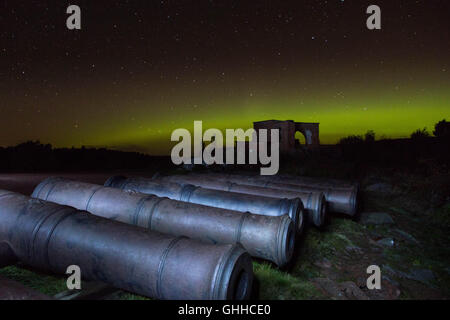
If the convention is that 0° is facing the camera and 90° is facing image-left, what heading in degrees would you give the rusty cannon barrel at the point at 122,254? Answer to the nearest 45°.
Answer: approximately 315°

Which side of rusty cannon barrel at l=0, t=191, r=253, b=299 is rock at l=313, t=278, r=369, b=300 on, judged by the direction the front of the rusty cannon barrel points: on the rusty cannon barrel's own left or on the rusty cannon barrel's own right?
on the rusty cannon barrel's own left

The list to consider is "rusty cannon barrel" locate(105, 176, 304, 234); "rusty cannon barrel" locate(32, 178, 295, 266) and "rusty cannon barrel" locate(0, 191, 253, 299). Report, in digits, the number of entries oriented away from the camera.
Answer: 0

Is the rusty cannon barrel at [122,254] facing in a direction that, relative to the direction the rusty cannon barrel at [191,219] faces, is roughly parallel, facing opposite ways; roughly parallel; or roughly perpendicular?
roughly parallel

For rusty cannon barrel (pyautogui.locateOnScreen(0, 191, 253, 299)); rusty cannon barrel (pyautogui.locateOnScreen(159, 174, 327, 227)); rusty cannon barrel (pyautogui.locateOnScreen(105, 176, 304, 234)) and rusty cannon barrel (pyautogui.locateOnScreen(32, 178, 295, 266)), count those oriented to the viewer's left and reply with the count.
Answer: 0

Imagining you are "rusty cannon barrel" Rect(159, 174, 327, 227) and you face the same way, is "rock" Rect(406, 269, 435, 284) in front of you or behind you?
in front

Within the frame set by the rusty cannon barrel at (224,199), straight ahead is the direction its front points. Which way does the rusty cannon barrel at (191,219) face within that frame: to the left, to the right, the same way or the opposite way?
the same way

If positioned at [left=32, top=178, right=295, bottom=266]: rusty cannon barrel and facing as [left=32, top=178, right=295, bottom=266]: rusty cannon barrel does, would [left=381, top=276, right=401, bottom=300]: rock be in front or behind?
in front

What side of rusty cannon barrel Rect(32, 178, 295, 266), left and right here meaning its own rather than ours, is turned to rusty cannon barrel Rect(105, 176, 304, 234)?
left

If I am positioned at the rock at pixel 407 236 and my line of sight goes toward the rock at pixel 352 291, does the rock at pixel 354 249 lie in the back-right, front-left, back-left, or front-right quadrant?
front-right

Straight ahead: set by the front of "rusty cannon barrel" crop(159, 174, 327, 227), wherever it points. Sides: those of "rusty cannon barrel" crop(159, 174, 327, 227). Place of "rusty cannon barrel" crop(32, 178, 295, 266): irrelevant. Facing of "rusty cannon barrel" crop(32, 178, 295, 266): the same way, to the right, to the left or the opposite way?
the same way

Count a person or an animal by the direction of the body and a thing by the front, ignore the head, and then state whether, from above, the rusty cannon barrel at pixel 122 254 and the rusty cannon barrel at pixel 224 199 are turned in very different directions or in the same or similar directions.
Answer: same or similar directions

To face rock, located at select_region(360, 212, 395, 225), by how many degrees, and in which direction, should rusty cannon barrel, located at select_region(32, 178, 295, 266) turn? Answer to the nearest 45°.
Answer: approximately 90° to its left
